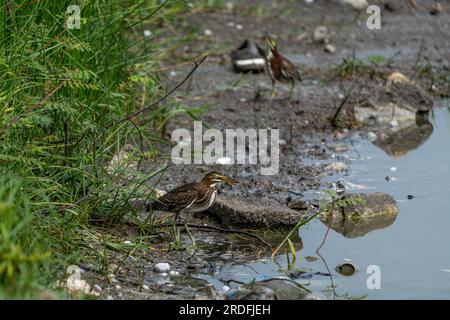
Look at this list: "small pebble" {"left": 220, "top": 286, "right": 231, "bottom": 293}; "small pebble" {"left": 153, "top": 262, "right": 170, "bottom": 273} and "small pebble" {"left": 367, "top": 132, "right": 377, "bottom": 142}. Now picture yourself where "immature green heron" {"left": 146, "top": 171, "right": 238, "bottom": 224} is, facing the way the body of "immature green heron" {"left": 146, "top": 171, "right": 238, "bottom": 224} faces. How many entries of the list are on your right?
2

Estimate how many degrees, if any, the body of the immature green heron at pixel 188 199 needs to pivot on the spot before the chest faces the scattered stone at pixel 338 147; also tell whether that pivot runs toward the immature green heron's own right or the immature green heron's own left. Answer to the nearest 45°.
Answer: approximately 45° to the immature green heron's own left

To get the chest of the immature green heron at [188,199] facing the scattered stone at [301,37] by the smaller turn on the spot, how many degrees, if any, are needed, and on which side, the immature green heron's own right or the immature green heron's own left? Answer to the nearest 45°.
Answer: approximately 90° to the immature green heron's own left

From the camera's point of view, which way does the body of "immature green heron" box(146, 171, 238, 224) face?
to the viewer's right

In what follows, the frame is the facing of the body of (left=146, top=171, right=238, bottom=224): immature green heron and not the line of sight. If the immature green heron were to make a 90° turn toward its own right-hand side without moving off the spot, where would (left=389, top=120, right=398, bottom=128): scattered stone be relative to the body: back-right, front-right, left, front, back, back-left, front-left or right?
back-left

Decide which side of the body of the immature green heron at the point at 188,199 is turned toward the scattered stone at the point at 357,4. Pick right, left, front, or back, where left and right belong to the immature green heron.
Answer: left

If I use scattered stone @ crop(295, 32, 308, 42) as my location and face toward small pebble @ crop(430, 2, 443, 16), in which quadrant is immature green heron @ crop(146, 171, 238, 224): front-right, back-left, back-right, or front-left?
back-right

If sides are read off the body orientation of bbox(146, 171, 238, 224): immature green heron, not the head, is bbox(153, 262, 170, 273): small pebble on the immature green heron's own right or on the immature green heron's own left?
on the immature green heron's own right

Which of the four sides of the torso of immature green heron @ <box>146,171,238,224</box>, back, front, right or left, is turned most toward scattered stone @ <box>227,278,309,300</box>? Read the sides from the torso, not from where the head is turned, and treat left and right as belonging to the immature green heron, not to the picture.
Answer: right

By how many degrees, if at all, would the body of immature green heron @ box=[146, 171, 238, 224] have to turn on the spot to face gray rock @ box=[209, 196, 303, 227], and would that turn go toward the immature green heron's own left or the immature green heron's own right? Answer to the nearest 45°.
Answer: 0° — it already faces it

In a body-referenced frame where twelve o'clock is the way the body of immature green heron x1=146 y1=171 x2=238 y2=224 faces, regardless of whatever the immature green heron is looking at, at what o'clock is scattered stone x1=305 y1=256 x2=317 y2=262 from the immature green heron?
The scattered stone is roughly at 1 o'clock from the immature green heron.

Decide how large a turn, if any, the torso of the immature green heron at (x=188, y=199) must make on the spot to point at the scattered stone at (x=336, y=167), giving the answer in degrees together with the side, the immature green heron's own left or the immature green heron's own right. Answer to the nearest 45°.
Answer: approximately 45° to the immature green heron's own left

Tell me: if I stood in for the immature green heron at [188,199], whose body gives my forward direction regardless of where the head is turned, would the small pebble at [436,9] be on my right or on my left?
on my left

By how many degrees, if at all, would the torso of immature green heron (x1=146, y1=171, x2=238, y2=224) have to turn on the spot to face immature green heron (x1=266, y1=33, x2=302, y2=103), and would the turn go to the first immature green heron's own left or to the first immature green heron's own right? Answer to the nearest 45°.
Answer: approximately 90° to the first immature green heron's own left

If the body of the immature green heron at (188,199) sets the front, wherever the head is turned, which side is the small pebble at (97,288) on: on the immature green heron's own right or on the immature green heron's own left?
on the immature green heron's own right

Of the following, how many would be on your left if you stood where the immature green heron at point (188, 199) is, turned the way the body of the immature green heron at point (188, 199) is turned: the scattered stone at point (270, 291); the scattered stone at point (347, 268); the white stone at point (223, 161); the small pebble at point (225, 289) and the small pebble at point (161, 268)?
1

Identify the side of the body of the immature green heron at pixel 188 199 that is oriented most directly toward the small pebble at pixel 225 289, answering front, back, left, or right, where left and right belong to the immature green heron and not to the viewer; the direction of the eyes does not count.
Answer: right
